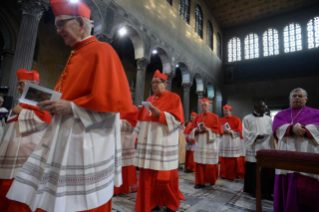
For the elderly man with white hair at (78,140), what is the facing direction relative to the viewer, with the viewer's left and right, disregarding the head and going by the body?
facing to the left of the viewer

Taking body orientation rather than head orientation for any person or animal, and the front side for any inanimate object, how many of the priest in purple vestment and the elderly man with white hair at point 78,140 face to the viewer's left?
1

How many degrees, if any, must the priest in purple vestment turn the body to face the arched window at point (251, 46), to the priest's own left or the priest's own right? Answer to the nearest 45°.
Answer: approximately 180°

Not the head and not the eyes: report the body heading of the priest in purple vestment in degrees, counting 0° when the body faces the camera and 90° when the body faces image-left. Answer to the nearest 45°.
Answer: approximately 0°

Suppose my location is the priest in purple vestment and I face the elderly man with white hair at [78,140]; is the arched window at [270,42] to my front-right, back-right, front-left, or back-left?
back-right

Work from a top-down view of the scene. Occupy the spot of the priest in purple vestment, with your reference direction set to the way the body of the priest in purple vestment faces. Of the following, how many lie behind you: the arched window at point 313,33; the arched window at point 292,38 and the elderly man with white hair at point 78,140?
2

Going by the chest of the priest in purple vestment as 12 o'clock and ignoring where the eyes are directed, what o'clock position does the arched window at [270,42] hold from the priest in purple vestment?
The arched window is roughly at 6 o'clock from the priest in purple vestment.

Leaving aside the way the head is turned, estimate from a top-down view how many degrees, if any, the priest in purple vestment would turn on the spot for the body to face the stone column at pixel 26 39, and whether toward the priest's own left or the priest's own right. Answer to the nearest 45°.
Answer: approximately 90° to the priest's own right

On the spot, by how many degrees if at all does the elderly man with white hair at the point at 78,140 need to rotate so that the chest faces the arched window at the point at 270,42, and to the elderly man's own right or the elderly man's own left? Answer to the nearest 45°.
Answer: approximately 135° to the elderly man's own right

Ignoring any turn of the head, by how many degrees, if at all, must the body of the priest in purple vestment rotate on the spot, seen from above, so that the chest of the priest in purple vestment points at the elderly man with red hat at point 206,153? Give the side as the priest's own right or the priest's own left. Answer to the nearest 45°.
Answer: approximately 135° to the priest's own right
